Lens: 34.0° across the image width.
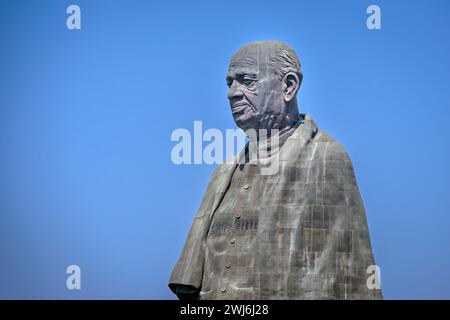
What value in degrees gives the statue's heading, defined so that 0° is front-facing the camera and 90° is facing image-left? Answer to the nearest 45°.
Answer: approximately 45°
